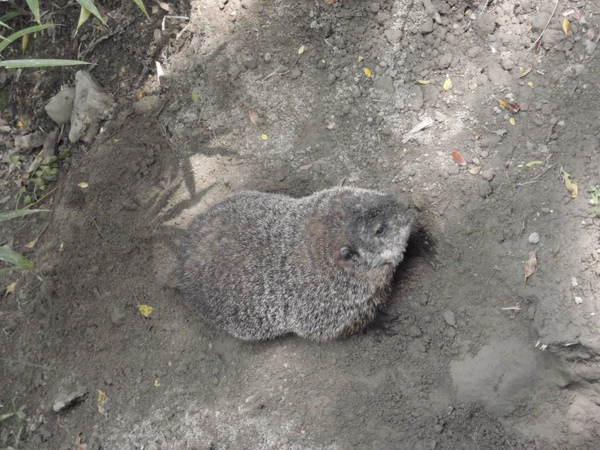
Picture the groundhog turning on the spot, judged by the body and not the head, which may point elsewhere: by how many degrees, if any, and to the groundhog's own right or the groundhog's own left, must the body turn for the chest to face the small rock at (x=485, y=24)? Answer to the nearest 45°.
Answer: approximately 45° to the groundhog's own left

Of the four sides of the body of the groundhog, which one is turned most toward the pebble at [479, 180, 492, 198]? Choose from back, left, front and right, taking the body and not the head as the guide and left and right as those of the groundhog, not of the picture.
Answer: front

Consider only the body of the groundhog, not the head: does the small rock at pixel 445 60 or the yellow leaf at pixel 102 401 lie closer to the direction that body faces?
the small rock

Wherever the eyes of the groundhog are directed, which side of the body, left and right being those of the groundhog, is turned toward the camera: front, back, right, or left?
right

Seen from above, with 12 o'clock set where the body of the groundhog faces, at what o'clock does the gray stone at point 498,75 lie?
The gray stone is roughly at 11 o'clock from the groundhog.

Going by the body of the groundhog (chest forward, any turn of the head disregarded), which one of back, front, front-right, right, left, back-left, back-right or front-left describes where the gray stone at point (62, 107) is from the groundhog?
back-left

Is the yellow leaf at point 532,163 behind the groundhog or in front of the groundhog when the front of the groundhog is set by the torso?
in front

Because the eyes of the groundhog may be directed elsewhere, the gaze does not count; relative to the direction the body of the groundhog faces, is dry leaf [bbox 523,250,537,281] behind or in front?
in front

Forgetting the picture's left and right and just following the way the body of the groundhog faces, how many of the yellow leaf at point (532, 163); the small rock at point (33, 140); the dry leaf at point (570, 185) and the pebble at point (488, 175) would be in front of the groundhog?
3

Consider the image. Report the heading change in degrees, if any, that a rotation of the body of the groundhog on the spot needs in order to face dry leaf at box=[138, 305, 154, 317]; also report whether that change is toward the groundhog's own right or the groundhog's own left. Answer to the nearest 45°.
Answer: approximately 180°

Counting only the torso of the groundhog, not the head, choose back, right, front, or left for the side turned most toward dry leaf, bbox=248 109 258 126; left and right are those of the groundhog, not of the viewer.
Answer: left

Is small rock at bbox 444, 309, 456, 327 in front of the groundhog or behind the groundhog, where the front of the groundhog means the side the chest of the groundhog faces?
in front

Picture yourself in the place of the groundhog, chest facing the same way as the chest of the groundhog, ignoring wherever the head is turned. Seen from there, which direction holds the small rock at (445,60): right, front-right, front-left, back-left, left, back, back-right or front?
front-left

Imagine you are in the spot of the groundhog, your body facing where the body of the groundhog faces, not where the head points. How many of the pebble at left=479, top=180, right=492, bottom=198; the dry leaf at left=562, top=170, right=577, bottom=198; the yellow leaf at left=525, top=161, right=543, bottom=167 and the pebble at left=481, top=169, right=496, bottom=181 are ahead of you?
4
